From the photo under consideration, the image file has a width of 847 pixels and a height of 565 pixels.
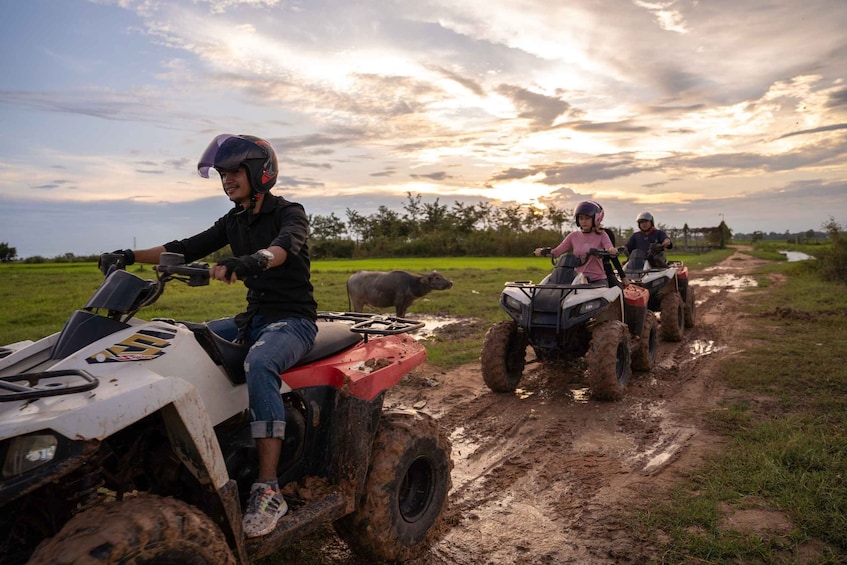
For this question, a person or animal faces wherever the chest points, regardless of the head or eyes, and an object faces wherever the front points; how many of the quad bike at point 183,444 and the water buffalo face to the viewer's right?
1

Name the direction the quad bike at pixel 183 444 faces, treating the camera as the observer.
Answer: facing the viewer and to the left of the viewer

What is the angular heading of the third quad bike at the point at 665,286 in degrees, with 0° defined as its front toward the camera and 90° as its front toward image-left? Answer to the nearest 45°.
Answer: approximately 45°

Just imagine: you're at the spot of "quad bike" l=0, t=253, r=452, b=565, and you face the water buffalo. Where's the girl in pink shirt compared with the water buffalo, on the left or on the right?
right

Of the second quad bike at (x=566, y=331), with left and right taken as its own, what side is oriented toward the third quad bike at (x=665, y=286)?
back

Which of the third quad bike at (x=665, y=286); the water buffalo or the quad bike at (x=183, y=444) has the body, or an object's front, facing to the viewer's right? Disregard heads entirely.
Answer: the water buffalo

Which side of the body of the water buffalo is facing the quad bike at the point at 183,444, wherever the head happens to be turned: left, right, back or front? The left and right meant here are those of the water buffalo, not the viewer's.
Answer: right

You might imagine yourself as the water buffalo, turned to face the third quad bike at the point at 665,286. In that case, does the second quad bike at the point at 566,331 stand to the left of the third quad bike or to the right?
right

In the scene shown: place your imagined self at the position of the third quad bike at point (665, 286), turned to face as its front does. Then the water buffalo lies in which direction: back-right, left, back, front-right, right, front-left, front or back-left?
front-right

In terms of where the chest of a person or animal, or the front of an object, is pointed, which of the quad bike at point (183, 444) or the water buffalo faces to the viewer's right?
the water buffalo

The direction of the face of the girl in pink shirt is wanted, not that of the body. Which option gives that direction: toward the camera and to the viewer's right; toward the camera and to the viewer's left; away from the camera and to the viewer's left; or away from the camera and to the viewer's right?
toward the camera and to the viewer's left

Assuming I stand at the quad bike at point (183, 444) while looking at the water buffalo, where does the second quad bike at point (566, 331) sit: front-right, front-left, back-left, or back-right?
front-right

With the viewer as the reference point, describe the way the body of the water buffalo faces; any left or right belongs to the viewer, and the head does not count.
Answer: facing to the right of the viewer

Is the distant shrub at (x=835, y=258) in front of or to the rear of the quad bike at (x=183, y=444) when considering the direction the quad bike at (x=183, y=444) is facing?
to the rear

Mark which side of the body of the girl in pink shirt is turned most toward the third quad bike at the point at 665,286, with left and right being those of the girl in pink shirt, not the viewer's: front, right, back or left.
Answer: back
